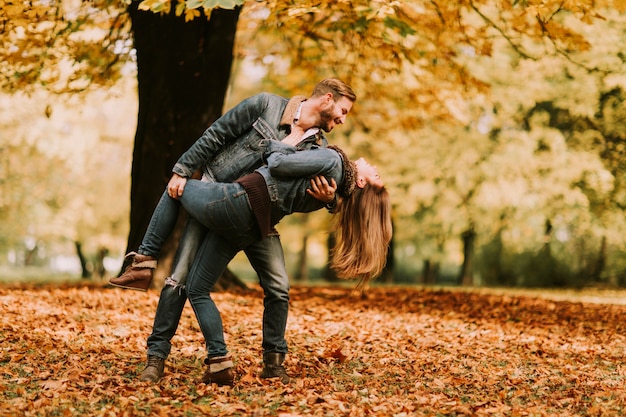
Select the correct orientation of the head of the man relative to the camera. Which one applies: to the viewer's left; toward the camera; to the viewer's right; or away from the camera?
to the viewer's right

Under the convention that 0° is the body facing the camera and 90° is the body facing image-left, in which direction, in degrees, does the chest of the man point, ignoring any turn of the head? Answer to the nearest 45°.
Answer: approximately 315°

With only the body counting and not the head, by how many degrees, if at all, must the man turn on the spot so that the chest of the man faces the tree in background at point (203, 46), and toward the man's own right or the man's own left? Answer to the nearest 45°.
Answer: approximately 135° to the man's own left
